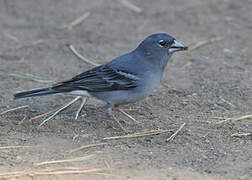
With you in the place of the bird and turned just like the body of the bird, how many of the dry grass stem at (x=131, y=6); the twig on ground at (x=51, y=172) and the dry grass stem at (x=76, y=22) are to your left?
2

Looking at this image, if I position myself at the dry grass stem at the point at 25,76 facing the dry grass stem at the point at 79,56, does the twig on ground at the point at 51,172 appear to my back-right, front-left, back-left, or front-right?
back-right

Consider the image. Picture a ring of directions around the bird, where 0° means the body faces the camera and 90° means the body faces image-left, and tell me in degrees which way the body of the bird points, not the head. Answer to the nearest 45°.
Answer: approximately 270°

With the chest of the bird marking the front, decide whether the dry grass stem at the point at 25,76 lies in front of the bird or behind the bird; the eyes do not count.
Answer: behind

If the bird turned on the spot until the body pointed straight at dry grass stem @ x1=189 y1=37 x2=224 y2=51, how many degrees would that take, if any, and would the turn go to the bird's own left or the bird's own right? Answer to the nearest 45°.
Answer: approximately 45° to the bird's own left

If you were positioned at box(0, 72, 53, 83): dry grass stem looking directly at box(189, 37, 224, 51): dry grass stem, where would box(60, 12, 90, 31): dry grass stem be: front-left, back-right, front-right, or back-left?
front-left

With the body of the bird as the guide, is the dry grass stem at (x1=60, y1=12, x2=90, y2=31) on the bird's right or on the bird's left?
on the bird's left

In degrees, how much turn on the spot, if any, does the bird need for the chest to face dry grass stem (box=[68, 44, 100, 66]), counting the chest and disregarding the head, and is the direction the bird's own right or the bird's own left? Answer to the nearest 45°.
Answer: approximately 90° to the bird's own left

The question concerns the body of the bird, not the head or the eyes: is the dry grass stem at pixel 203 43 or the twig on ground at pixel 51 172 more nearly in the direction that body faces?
the dry grass stem

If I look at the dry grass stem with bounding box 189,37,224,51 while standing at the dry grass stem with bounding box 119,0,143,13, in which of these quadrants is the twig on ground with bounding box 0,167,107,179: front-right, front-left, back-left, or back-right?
front-right

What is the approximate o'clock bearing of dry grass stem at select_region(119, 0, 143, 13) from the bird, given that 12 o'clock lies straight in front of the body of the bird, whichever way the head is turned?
The dry grass stem is roughly at 9 o'clock from the bird.

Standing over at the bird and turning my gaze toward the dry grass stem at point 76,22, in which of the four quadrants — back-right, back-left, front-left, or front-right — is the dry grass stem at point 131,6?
front-right

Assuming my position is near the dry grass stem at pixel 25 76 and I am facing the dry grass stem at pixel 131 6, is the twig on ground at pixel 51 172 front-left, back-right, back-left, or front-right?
back-right
